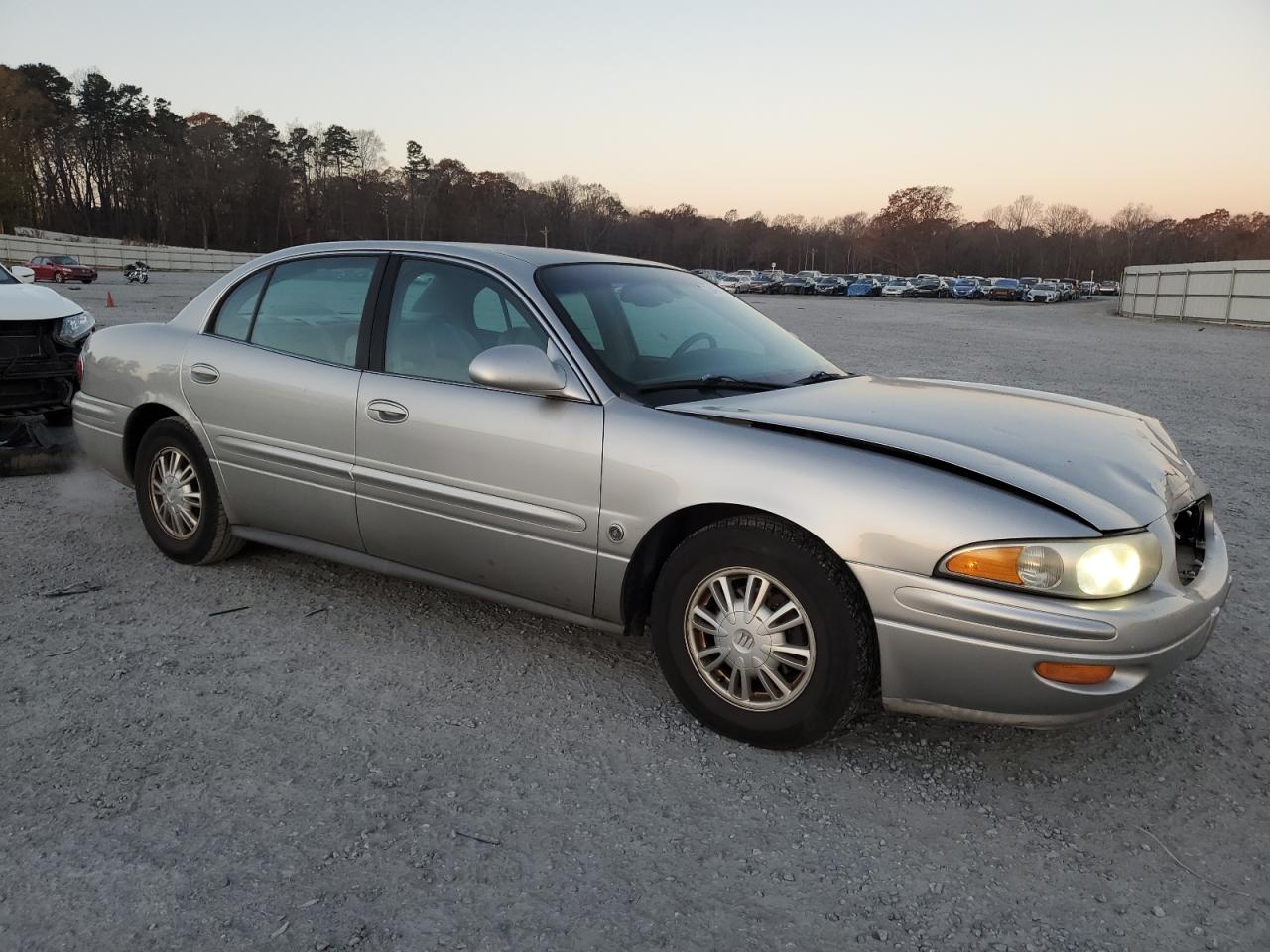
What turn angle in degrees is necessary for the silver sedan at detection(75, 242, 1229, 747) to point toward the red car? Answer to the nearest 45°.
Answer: approximately 180°

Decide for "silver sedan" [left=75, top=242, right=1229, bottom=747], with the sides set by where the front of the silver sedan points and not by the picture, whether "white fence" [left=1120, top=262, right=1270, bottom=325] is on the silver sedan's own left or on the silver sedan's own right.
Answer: on the silver sedan's own left

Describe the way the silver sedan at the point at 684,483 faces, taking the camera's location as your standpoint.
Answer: facing the viewer and to the right of the viewer

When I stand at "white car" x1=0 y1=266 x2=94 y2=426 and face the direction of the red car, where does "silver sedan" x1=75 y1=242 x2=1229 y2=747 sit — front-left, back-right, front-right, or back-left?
back-right

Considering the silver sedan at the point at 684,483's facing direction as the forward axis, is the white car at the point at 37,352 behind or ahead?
behind

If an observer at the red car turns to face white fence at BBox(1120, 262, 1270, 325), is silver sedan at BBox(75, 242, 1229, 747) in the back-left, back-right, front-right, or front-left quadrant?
front-right
